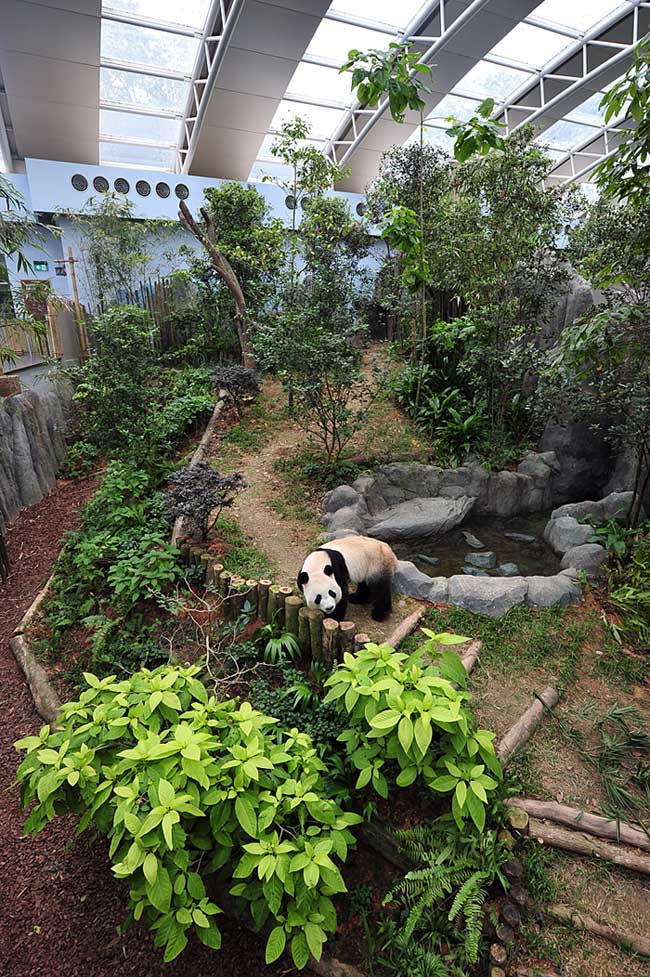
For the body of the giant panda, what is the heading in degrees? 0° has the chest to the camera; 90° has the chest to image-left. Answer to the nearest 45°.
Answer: approximately 45°

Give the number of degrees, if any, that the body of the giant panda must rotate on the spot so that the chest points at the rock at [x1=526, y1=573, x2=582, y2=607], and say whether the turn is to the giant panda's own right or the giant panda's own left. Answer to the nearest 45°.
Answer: approximately 135° to the giant panda's own left

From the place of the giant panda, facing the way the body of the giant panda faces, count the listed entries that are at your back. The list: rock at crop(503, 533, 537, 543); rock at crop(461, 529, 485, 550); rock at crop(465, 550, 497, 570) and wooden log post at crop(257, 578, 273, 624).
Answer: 3

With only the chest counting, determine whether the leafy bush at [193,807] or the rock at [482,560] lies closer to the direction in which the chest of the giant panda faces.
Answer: the leafy bush

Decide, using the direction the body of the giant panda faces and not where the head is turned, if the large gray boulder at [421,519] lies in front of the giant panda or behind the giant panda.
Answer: behind

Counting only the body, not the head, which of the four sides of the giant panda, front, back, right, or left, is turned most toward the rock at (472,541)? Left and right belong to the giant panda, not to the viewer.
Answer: back

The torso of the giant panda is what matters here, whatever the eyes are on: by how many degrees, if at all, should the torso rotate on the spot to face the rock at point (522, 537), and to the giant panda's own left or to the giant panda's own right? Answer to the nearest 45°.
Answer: approximately 180°

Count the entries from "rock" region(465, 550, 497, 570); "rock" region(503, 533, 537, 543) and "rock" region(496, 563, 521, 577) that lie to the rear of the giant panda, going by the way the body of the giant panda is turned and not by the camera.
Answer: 3

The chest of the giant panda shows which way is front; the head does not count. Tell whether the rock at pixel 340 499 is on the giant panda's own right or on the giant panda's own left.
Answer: on the giant panda's own right

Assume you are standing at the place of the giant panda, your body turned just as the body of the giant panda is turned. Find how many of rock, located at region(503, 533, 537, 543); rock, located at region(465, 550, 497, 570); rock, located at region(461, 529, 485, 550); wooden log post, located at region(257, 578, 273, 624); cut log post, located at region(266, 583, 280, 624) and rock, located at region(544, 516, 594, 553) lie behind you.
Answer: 4

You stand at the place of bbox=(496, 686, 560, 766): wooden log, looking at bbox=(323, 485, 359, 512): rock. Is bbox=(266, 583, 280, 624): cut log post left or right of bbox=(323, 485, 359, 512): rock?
left

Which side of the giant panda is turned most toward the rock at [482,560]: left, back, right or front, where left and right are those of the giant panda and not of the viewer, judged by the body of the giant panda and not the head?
back

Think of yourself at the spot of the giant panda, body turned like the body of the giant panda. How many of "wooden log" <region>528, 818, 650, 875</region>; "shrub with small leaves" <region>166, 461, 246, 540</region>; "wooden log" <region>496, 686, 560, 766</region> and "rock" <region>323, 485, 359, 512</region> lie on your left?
2

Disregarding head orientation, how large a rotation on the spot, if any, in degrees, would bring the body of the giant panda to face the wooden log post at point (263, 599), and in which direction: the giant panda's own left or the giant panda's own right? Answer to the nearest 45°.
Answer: approximately 45° to the giant panda's own right

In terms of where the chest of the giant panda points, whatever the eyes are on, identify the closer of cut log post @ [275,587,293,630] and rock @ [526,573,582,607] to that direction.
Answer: the cut log post
